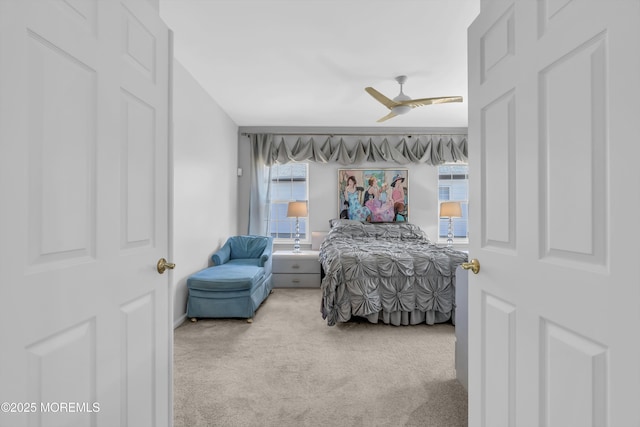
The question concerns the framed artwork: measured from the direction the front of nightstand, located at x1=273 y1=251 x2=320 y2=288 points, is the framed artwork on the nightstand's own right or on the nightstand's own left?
on the nightstand's own left

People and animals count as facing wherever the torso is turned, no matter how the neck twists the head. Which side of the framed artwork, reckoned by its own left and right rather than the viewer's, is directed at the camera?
front

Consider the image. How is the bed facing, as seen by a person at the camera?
facing the viewer

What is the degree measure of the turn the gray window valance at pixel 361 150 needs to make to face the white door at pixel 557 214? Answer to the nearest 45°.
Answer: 0° — it already faces it

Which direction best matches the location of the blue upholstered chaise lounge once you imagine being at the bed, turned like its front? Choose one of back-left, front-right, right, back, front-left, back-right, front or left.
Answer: right

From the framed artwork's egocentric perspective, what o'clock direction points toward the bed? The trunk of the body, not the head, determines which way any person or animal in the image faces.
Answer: The bed is roughly at 12 o'clock from the framed artwork.

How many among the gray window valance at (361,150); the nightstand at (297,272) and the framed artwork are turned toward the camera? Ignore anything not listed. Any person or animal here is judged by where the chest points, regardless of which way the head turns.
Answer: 3

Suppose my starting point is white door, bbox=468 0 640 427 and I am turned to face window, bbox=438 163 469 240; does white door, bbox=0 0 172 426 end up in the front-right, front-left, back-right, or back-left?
back-left

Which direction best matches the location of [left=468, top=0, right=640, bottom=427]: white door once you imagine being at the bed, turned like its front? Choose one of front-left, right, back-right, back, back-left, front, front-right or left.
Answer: front

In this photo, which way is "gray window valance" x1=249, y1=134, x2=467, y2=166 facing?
toward the camera

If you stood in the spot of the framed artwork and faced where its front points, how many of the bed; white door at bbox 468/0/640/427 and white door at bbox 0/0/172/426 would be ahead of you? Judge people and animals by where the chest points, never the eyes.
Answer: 3

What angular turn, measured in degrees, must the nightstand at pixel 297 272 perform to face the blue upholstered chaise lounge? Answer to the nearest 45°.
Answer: approximately 45° to its right
